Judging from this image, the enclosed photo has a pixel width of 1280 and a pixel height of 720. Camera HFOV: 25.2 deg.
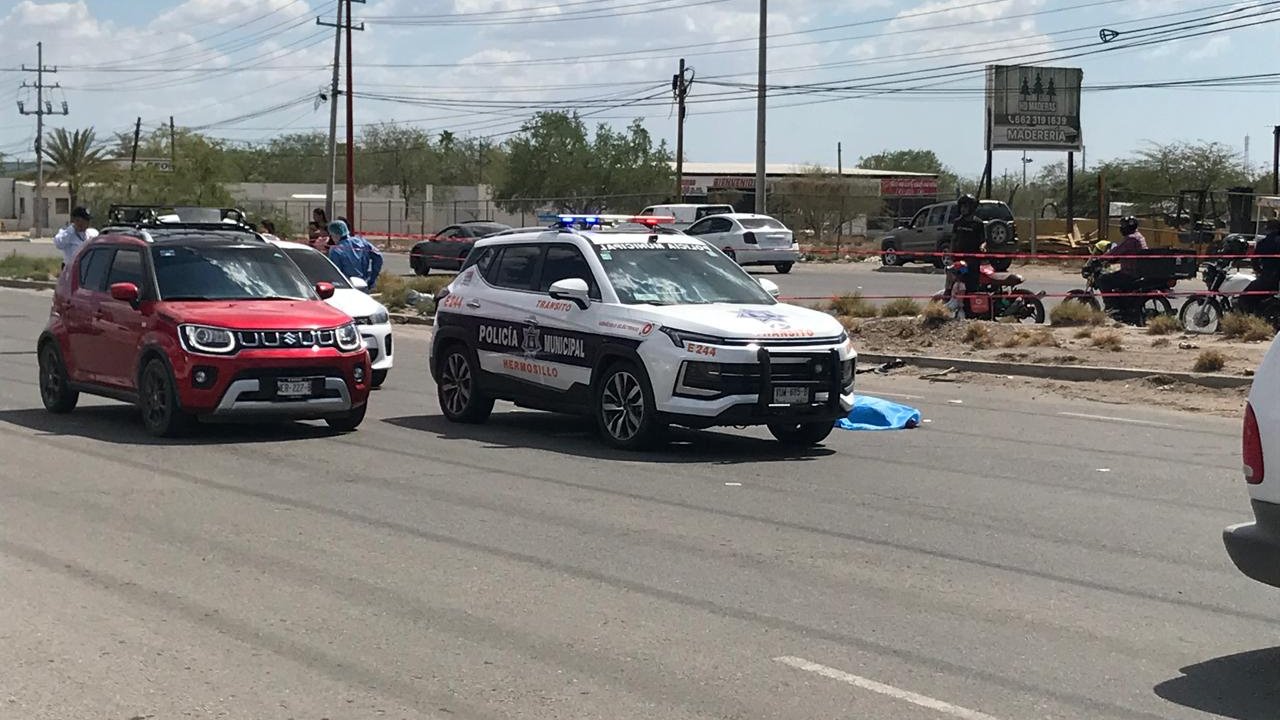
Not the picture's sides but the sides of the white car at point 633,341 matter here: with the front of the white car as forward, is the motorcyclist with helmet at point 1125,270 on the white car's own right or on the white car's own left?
on the white car's own left

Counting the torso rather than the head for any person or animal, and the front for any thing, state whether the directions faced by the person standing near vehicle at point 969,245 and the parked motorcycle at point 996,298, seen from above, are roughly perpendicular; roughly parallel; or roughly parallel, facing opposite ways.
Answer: roughly perpendicular

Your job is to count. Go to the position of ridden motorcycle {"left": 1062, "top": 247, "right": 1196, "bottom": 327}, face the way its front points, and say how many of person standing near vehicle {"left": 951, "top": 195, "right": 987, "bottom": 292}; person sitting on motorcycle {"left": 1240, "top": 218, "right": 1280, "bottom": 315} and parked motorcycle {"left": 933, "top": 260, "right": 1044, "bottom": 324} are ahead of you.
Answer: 2

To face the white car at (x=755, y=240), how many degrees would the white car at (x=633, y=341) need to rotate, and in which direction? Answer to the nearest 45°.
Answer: approximately 135° to its left

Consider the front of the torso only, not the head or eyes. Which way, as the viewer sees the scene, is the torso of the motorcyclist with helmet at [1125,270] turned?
to the viewer's left

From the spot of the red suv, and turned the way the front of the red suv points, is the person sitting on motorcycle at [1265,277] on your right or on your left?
on your left

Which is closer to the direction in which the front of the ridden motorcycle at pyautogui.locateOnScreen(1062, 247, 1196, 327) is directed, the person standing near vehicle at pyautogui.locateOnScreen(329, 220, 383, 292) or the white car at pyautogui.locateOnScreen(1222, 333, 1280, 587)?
the person standing near vehicle

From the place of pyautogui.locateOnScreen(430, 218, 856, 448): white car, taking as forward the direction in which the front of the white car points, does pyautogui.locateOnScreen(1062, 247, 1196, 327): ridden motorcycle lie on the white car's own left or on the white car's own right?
on the white car's own left
